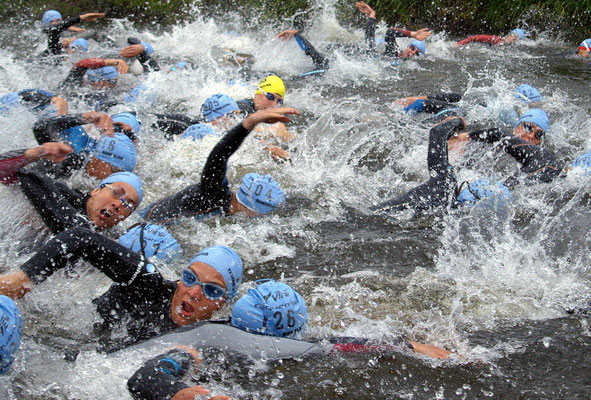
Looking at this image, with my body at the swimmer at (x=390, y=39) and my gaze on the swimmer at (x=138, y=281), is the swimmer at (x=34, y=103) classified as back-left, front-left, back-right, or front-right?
front-right

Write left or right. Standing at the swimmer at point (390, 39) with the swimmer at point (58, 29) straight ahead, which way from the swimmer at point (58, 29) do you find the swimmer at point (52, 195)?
left

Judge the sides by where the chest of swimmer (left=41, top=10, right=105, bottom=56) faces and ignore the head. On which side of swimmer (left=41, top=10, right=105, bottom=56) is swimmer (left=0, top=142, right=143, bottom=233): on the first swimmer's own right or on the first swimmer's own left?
on the first swimmer's own right
